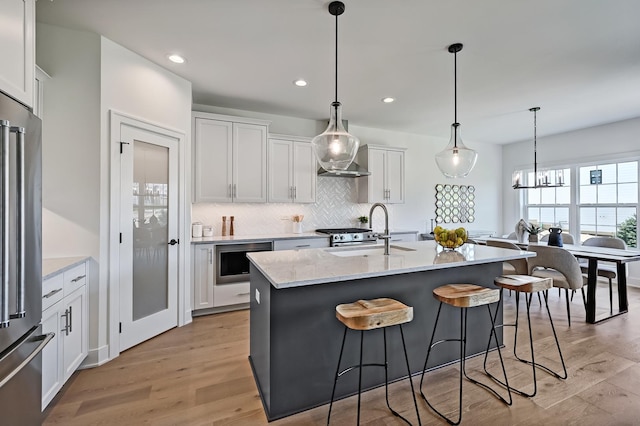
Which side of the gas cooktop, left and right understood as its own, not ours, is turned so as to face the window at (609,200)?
left

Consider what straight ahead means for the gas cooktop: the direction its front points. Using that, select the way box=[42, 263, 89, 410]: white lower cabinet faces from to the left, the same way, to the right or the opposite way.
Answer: to the left

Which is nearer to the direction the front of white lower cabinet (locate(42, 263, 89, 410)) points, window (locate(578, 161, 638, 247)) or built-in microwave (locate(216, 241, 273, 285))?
the window

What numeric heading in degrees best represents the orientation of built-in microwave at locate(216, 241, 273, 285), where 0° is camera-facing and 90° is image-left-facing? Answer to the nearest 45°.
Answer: approximately 0°

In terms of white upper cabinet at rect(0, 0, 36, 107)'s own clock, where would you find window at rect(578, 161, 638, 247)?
The window is roughly at 11 o'clock from the white upper cabinet.

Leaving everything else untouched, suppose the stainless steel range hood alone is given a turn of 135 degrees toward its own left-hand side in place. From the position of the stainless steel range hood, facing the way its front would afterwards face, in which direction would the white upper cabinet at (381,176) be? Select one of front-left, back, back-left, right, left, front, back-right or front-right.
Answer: front

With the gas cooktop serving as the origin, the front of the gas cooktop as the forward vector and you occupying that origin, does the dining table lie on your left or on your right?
on your left

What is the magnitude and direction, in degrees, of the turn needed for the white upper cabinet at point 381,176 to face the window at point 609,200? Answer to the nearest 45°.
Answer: approximately 45° to its left

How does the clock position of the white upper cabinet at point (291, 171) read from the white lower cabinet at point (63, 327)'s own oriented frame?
The white upper cabinet is roughly at 10 o'clock from the white lower cabinet.

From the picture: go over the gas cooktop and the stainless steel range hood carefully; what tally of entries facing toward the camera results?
2

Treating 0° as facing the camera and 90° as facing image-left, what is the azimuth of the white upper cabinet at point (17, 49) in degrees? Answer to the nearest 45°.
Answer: approximately 315°

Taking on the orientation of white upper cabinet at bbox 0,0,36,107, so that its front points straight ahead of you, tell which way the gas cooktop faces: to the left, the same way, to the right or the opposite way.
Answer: to the right

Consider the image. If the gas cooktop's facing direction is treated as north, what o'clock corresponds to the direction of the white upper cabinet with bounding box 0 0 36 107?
The white upper cabinet is roughly at 1 o'clock from the gas cooktop.
